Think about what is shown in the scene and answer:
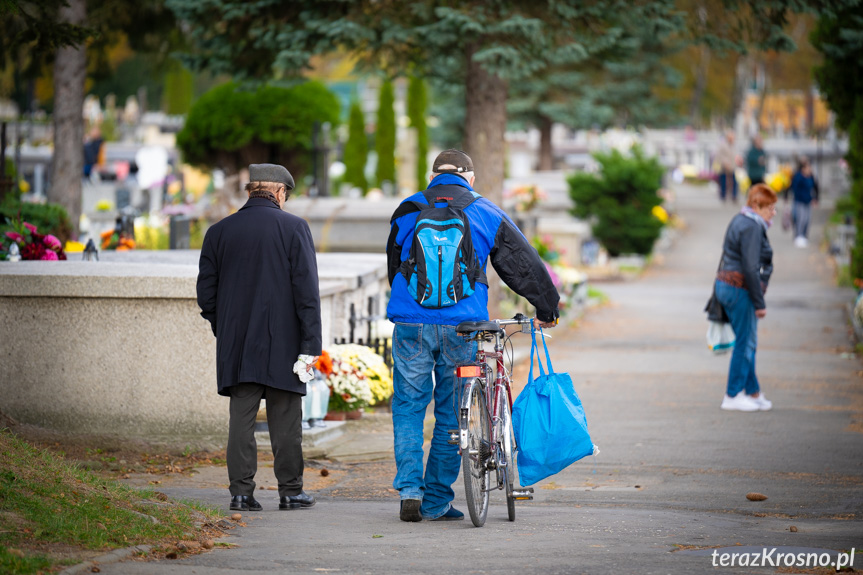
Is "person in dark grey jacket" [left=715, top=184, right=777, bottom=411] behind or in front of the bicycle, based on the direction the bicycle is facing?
in front

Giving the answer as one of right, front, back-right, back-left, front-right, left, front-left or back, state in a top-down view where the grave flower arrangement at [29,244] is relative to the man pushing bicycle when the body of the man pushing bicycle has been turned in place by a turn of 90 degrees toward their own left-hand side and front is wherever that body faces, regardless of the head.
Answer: front-right

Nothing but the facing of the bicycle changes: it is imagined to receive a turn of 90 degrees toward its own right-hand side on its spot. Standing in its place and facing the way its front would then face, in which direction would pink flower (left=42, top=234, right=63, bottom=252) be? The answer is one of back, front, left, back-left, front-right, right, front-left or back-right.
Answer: back-left

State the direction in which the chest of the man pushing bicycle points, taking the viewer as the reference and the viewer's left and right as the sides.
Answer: facing away from the viewer

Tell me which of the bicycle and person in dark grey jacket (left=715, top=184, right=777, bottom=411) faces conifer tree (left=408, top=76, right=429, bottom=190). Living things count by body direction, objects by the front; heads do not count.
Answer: the bicycle

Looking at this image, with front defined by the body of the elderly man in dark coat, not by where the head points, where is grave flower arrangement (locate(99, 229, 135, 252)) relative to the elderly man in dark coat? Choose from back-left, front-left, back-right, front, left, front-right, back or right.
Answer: front-left

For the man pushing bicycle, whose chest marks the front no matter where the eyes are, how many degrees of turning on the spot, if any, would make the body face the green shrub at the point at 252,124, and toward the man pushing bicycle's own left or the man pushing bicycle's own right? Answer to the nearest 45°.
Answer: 0° — they already face it

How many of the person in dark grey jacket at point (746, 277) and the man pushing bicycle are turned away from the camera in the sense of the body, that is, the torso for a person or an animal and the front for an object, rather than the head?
1

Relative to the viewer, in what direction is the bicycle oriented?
away from the camera

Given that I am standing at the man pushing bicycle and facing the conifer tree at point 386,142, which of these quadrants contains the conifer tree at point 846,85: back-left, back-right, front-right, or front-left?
front-right

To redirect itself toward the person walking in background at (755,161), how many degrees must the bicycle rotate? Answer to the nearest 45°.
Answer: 0° — it already faces them

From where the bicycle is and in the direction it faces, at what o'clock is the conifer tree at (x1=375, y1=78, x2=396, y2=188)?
The conifer tree is roughly at 12 o'clock from the bicycle.

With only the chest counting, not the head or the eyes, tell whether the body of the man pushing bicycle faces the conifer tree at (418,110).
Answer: yes

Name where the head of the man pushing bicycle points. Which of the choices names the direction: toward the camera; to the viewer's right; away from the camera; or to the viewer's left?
away from the camera

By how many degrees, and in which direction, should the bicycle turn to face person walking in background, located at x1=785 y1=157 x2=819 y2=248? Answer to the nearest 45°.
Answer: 0° — it already faces them
